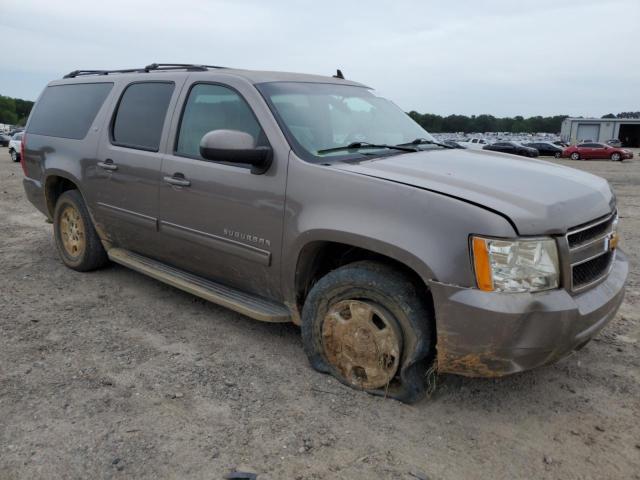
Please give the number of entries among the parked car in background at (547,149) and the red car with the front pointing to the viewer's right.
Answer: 2

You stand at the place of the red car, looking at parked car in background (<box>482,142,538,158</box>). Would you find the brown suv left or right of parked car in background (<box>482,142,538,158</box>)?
left

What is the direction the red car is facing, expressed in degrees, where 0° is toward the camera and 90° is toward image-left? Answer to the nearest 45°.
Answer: approximately 270°

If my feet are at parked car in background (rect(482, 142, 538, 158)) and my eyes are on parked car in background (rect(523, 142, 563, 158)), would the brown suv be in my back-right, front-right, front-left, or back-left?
back-right

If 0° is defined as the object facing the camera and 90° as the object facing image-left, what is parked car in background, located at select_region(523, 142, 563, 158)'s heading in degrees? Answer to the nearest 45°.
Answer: approximately 270°

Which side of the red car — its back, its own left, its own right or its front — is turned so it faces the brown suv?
right

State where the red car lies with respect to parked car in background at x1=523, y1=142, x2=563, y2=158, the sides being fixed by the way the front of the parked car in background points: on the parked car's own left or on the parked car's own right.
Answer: on the parked car's own right

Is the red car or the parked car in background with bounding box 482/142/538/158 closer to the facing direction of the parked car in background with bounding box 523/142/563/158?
the red car

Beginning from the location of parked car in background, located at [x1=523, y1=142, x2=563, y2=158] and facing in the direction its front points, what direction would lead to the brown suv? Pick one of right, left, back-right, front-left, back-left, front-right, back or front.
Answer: right

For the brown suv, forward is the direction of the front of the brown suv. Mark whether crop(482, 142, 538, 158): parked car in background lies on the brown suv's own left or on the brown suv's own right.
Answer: on the brown suv's own left
